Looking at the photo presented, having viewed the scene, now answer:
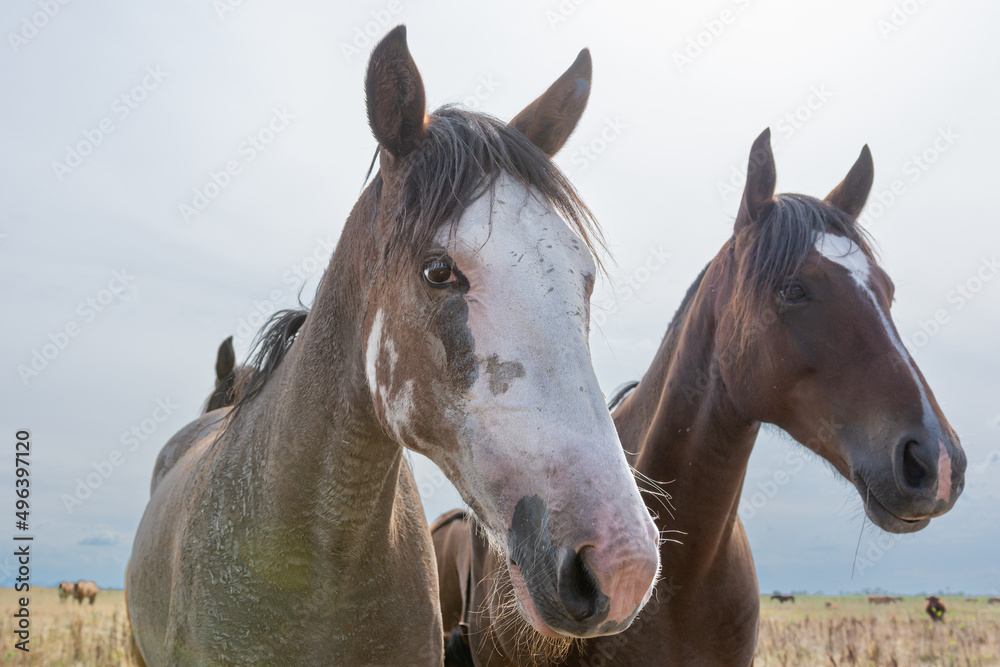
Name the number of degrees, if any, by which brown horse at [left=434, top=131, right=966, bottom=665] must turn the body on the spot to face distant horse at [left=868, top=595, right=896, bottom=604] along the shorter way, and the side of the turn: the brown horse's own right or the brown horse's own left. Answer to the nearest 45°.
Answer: approximately 135° to the brown horse's own left

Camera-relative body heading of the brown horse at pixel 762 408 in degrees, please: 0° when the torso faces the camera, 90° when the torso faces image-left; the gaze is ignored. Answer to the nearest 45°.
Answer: approximately 315°

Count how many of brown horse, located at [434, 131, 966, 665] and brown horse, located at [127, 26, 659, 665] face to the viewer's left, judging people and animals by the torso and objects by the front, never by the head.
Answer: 0

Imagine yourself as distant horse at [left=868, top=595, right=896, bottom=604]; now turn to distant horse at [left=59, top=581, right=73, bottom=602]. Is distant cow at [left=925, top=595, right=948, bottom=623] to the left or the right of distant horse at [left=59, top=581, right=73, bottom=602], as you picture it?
left

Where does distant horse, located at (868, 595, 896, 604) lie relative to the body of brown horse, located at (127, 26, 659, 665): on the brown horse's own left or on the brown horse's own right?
on the brown horse's own left

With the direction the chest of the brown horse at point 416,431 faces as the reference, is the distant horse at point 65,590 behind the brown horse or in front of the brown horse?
behind

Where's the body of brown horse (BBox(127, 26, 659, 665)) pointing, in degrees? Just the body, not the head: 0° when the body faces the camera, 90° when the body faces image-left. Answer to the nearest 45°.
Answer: approximately 315°

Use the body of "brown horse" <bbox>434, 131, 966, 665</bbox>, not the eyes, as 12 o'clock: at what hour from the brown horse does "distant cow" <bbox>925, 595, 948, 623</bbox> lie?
The distant cow is roughly at 8 o'clock from the brown horse.

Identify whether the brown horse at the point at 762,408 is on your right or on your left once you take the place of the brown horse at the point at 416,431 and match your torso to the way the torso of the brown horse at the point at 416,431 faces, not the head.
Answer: on your left

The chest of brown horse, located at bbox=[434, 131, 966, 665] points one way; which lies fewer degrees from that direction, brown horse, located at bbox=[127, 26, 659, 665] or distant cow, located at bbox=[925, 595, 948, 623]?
the brown horse

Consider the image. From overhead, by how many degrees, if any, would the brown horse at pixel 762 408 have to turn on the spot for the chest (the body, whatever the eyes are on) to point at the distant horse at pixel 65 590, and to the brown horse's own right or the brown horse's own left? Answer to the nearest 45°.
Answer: approximately 180°
